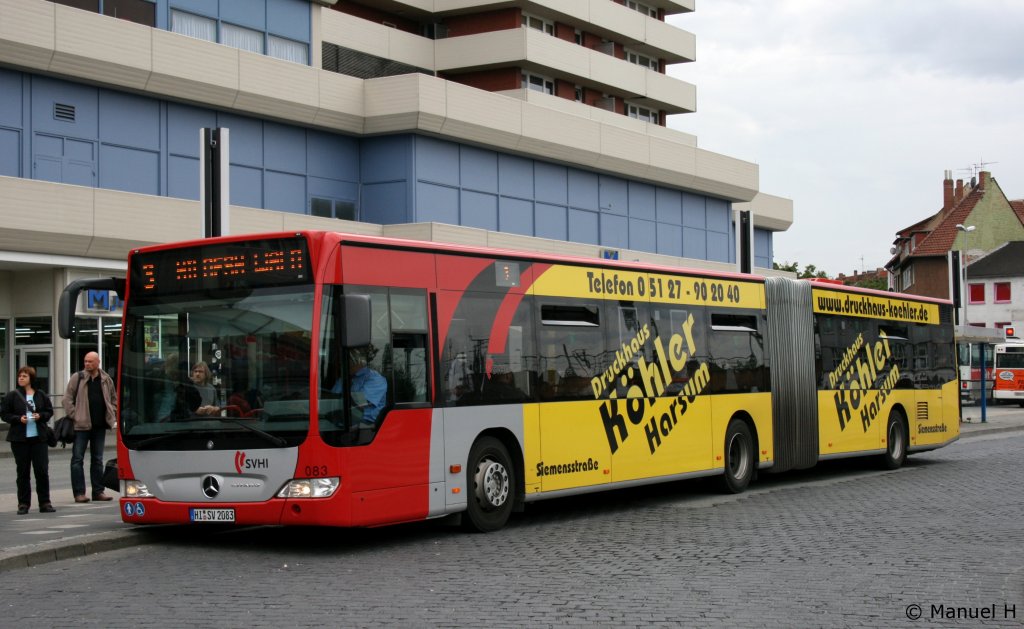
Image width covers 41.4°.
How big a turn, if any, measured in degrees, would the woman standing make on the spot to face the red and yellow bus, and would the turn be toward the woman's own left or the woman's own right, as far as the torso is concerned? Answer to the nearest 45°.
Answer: approximately 45° to the woman's own left

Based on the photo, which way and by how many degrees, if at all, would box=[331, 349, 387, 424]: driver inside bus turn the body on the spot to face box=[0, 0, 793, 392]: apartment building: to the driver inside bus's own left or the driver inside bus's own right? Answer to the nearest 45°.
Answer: approximately 135° to the driver inside bus's own right

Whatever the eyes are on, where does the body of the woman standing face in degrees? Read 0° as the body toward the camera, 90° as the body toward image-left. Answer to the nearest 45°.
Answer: approximately 0°

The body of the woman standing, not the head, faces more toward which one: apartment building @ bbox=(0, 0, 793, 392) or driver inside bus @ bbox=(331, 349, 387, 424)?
the driver inside bus

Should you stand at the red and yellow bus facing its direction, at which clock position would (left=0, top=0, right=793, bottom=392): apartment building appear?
The apartment building is roughly at 4 o'clock from the red and yellow bus.

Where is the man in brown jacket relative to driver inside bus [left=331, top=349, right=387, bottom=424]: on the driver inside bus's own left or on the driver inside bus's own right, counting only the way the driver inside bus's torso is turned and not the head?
on the driver inside bus's own right

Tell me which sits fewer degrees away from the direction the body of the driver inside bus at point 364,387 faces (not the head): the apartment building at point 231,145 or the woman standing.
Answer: the woman standing

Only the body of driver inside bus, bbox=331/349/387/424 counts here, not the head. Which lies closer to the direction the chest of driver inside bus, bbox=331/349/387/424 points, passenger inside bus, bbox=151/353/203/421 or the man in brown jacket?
the passenger inside bus
